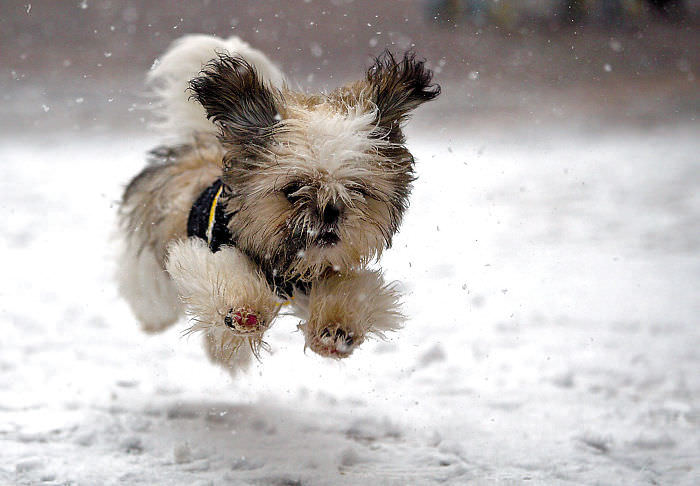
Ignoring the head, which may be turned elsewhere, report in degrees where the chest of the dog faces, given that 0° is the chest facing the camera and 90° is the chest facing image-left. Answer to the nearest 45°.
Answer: approximately 315°
